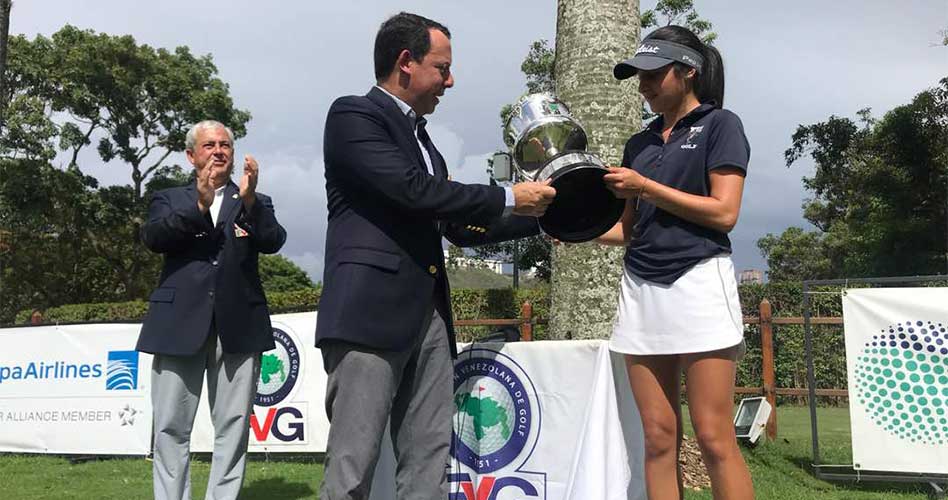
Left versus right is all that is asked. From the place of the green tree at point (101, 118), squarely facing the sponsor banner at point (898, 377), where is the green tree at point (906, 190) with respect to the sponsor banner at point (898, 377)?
left

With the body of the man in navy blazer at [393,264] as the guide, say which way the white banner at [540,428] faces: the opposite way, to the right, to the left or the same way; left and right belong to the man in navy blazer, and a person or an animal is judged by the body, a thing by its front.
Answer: to the right

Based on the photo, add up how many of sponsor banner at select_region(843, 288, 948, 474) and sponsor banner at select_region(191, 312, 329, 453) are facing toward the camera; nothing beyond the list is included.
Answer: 2

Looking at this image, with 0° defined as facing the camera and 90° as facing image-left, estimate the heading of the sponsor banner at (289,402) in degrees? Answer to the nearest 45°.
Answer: approximately 0°

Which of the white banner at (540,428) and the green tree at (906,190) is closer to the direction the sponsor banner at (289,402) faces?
the white banner

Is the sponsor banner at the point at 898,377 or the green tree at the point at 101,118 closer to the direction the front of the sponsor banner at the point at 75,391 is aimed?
the sponsor banner

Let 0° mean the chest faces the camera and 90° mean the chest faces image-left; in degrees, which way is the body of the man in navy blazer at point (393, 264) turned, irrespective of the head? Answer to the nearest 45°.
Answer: approximately 270°

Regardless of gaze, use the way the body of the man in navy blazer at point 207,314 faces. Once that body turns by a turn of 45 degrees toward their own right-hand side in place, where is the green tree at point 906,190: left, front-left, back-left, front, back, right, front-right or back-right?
back

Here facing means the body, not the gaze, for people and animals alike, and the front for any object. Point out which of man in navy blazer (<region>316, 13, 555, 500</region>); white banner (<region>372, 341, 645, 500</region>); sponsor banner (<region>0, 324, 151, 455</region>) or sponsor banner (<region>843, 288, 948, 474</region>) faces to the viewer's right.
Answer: the man in navy blazer

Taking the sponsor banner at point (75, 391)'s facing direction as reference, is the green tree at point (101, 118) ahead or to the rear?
to the rear
